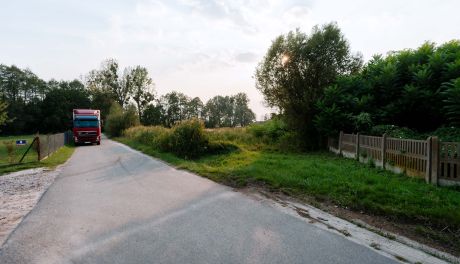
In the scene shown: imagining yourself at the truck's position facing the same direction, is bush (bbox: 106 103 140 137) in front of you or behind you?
behind

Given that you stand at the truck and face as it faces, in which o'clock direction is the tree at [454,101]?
The tree is roughly at 11 o'clock from the truck.

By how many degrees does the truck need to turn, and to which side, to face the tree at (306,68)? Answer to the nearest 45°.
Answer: approximately 45° to its left

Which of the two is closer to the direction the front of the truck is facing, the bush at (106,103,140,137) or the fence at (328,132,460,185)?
the fence

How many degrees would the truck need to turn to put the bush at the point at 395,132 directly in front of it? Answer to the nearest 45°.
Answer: approximately 45° to its left

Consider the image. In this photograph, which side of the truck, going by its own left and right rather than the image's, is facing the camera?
front

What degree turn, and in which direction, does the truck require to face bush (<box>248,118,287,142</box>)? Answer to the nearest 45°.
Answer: approximately 45° to its left

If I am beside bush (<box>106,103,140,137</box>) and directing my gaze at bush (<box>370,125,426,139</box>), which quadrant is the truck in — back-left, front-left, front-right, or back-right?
front-right
